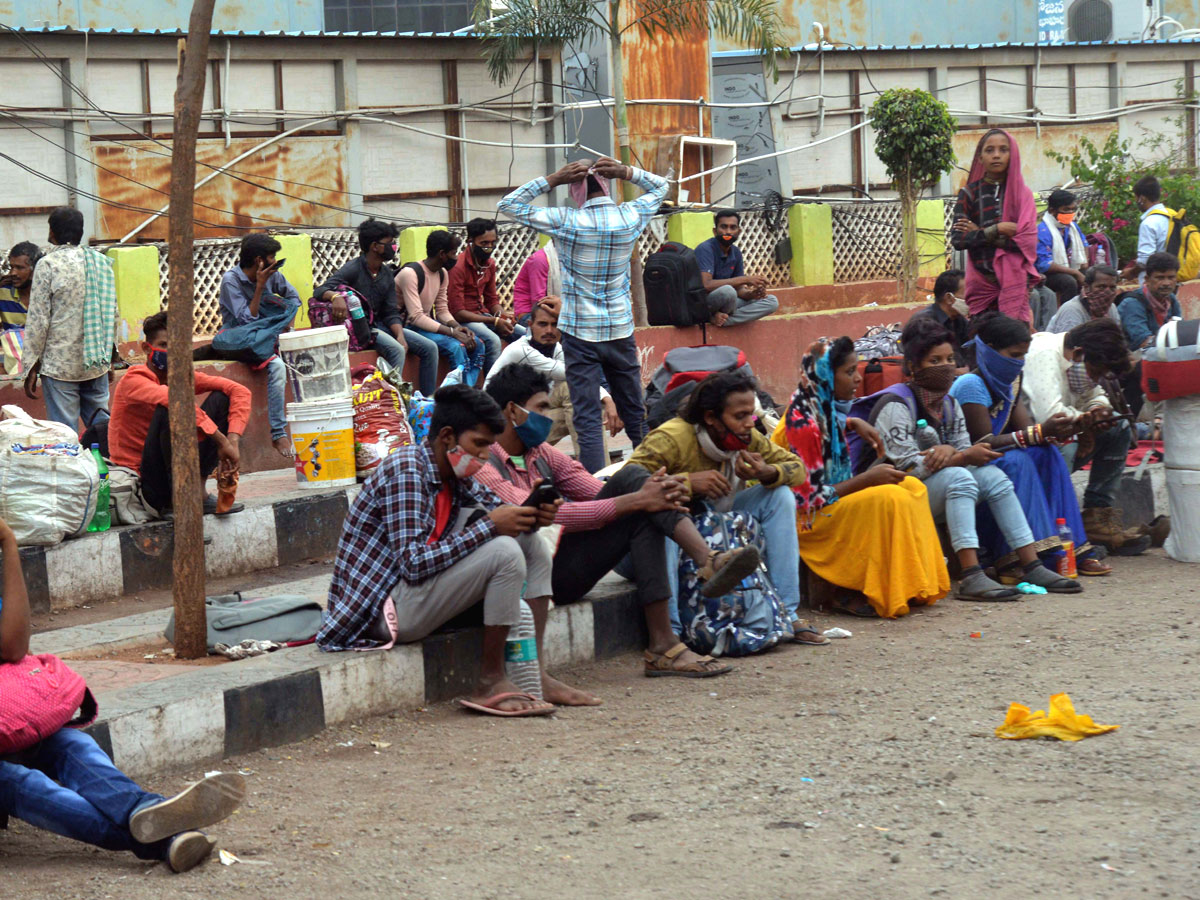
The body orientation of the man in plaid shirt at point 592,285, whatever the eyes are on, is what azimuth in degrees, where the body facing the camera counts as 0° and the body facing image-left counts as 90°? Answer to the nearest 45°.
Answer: approximately 180°

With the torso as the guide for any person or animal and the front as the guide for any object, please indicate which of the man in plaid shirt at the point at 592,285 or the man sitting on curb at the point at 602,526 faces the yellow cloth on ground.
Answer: the man sitting on curb

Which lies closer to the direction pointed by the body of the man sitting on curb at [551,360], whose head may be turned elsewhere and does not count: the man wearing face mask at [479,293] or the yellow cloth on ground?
the yellow cloth on ground

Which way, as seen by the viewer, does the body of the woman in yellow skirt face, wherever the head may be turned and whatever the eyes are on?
to the viewer's right

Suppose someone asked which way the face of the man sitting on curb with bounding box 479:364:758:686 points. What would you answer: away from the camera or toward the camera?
toward the camera

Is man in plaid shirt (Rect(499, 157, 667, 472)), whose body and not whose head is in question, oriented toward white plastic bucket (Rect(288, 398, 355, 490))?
no

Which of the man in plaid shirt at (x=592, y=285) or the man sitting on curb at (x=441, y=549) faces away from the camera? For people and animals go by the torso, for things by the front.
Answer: the man in plaid shirt

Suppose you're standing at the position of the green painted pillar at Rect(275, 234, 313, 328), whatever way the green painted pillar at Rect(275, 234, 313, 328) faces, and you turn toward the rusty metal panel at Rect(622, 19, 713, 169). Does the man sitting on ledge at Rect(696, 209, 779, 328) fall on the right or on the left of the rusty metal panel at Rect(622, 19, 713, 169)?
right

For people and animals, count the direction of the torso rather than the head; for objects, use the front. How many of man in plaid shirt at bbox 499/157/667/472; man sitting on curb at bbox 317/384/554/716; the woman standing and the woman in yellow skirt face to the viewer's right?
2

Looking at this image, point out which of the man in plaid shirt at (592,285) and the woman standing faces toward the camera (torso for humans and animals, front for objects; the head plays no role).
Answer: the woman standing

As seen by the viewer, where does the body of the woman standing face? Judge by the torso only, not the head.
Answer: toward the camera

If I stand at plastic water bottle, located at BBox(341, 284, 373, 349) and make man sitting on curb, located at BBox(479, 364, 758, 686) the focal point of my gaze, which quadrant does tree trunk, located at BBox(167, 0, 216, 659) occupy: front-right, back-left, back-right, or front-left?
front-right

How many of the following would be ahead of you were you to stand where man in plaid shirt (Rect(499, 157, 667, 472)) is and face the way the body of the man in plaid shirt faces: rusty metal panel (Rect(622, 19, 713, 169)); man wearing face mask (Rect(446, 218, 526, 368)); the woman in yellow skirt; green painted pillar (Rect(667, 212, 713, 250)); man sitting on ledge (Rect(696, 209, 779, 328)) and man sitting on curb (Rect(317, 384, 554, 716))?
4

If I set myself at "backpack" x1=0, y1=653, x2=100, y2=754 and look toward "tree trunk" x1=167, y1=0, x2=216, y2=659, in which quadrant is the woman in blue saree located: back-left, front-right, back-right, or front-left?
front-right

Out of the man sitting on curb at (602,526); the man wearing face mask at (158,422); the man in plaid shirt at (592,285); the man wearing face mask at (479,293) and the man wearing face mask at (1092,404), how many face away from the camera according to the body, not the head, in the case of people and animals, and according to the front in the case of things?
1

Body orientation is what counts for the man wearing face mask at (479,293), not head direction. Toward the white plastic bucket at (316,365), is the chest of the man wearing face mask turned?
no

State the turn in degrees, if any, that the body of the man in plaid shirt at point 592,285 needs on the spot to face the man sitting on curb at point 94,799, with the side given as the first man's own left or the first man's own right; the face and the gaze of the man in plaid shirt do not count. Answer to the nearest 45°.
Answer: approximately 180°
